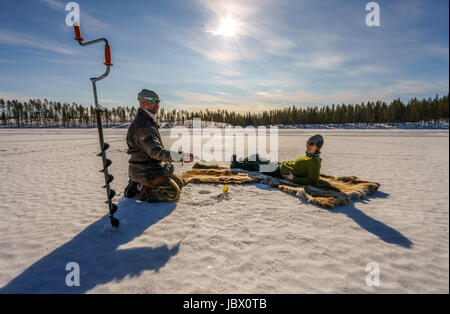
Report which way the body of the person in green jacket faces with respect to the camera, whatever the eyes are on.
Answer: to the viewer's left

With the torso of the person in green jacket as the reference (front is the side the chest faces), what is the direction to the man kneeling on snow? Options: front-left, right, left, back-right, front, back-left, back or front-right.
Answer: front-left

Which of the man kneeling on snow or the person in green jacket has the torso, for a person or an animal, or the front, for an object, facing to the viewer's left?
the person in green jacket

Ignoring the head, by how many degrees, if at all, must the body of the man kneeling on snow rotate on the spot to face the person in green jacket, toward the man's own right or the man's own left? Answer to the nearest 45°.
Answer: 0° — they already face them

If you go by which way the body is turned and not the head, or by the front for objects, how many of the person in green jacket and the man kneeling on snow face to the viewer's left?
1

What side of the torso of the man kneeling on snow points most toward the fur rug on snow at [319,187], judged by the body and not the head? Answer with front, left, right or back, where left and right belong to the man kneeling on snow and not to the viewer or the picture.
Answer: front

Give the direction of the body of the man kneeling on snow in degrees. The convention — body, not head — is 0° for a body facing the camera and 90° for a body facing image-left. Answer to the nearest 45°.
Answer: approximately 270°
